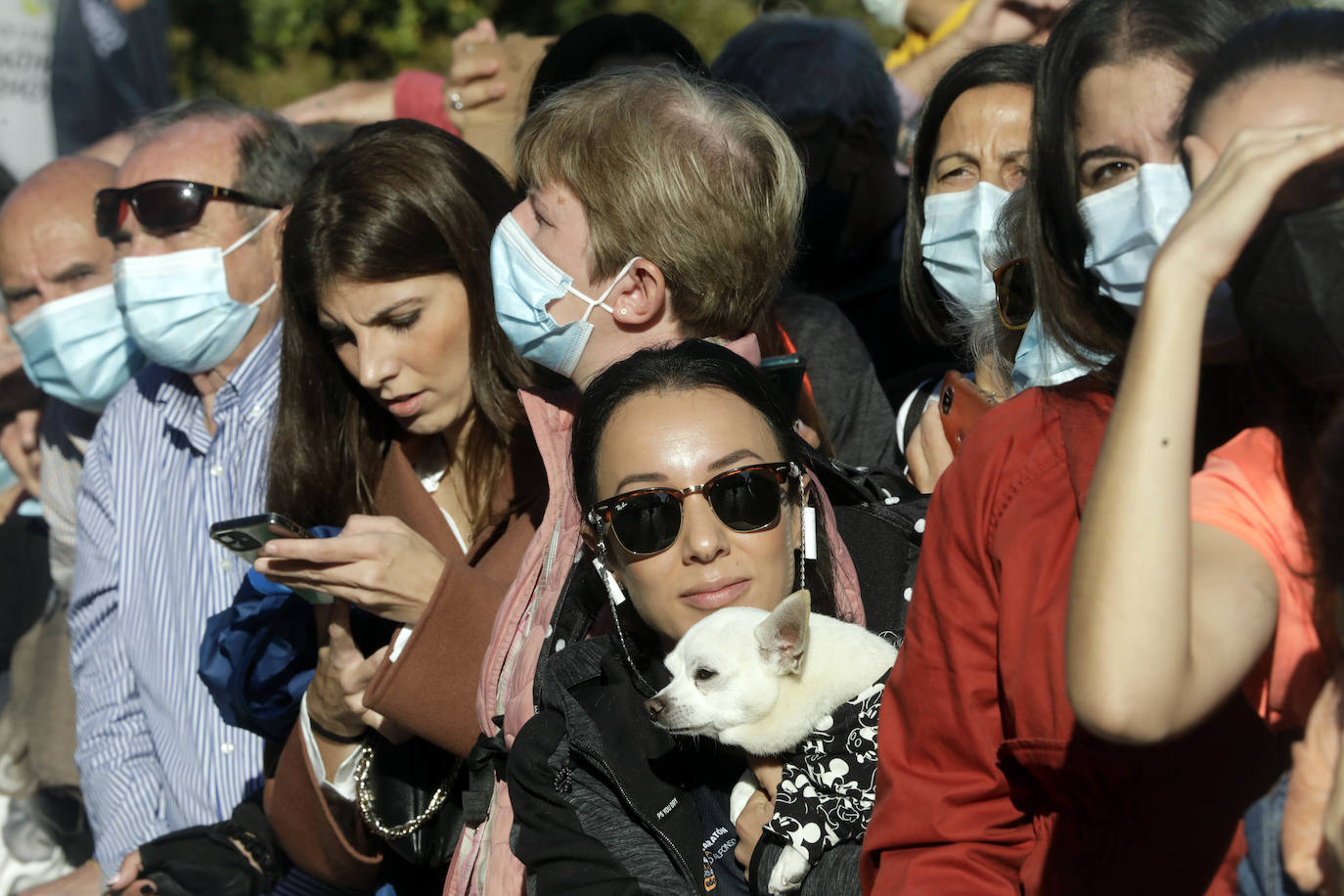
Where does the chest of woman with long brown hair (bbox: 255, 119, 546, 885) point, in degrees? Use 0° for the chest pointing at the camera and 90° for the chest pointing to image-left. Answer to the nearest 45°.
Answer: approximately 45°

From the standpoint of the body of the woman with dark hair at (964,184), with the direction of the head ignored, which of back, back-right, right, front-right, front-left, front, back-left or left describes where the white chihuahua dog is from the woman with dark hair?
front

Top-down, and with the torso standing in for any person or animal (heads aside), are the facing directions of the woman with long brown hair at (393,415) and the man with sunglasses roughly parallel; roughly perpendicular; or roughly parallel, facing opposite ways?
roughly parallel

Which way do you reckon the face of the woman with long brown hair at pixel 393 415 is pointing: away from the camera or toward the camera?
toward the camera

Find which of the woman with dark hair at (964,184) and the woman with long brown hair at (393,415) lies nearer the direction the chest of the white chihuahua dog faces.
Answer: the woman with long brown hair

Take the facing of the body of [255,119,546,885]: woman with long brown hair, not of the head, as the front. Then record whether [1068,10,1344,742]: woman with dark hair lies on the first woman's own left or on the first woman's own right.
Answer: on the first woman's own left

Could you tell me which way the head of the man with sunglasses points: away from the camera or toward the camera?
toward the camera

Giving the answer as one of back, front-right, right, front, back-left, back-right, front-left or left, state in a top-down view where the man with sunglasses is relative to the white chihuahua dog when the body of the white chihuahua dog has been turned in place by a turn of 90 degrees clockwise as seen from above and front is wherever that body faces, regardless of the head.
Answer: front-left

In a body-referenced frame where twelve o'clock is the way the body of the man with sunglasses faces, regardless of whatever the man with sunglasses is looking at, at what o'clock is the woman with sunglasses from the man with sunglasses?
The woman with sunglasses is roughly at 10 o'clock from the man with sunglasses.

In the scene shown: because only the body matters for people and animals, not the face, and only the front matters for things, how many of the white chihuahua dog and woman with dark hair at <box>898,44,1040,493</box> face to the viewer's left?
1

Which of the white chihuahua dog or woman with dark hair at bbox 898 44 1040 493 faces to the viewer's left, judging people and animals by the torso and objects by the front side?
the white chihuahua dog

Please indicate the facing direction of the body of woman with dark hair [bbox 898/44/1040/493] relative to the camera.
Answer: toward the camera

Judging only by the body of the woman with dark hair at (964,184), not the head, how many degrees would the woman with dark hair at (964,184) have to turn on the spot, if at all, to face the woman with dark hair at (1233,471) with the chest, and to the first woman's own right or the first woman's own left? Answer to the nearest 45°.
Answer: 0° — they already face them

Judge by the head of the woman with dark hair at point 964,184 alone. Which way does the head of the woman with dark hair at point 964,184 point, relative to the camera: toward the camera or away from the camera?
toward the camera

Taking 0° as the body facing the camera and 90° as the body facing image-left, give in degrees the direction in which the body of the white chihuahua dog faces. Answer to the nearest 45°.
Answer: approximately 90°
